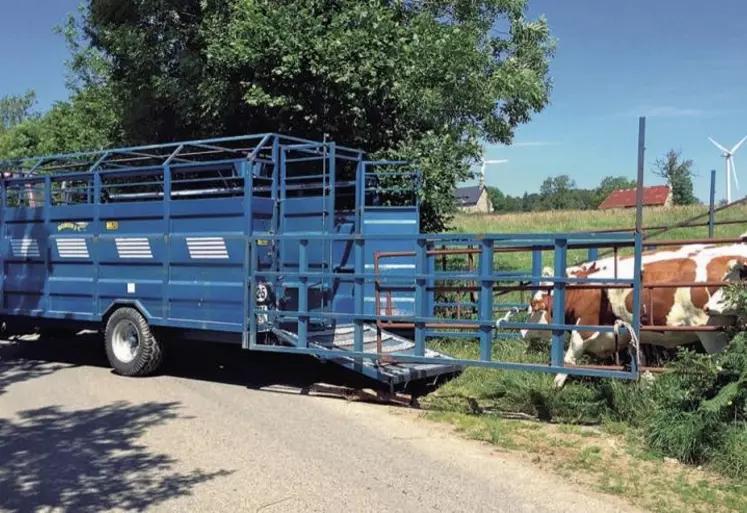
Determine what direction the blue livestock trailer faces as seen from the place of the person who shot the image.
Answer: facing away from the viewer and to the left of the viewer

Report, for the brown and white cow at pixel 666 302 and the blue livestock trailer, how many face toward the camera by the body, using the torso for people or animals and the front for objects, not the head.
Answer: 0

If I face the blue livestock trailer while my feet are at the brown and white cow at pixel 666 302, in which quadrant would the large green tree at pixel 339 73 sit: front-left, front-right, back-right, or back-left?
front-right

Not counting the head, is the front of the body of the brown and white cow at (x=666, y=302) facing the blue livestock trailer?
yes

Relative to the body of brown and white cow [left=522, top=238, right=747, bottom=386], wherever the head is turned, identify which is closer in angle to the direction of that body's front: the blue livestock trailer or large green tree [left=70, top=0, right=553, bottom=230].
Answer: the blue livestock trailer

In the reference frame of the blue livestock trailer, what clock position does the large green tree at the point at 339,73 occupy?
The large green tree is roughly at 2 o'clock from the blue livestock trailer.

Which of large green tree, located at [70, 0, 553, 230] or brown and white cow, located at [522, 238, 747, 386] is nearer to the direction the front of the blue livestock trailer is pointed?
the large green tree

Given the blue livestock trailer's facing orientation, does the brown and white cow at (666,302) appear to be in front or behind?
behind

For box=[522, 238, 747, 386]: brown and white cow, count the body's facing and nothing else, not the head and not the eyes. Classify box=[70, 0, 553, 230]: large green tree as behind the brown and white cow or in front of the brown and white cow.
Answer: in front
